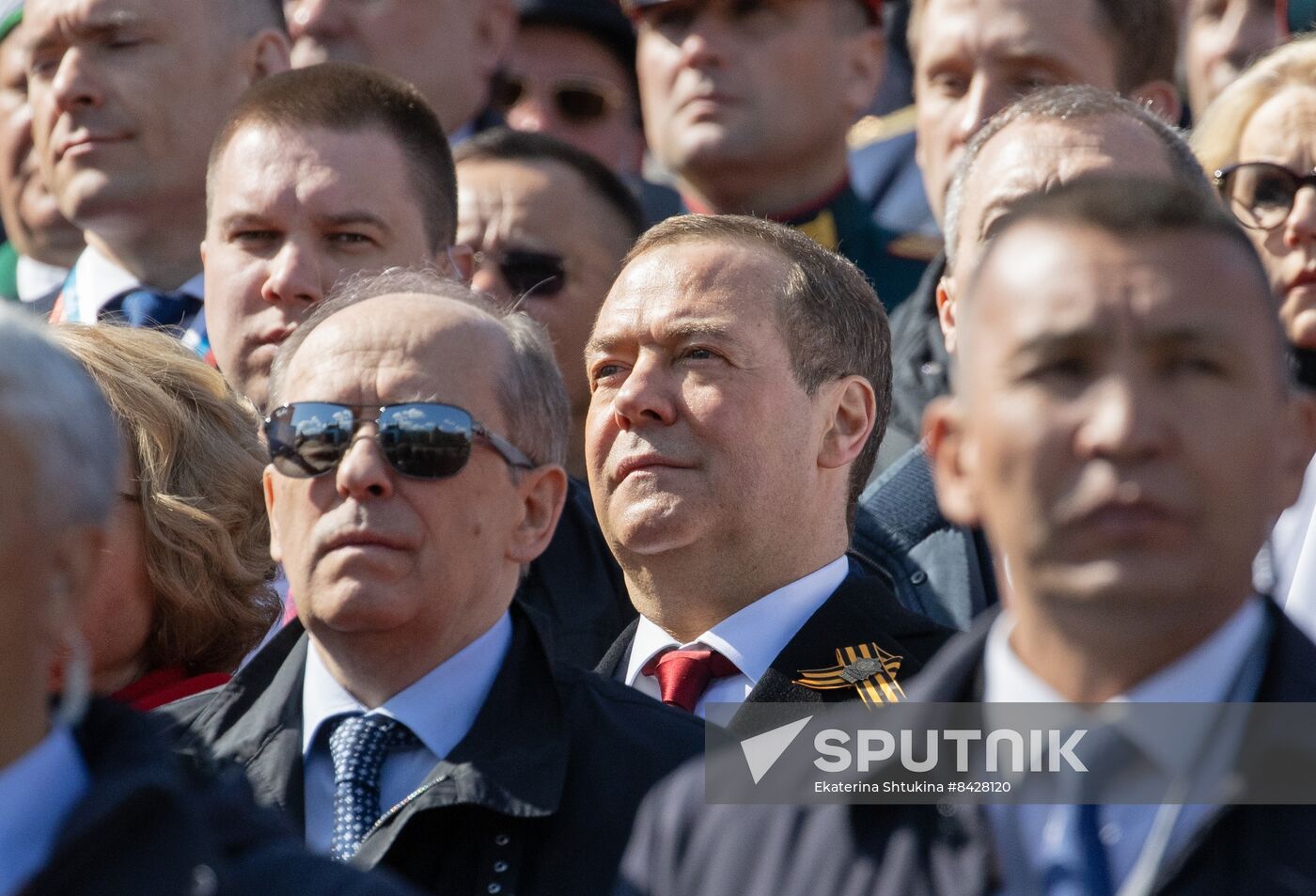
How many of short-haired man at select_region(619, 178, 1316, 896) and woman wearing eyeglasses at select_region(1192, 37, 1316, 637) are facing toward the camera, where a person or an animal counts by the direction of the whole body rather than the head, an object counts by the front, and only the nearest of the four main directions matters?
2

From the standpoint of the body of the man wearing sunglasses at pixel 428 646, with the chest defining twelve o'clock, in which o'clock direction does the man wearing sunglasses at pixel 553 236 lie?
the man wearing sunglasses at pixel 553 236 is roughly at 5 o'clock from the man wearing sunglasses at pixel 428 646.

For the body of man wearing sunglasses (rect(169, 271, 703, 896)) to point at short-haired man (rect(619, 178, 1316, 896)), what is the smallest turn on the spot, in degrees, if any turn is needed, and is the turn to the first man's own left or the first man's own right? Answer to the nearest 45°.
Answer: approximately 90° to the first man's own left

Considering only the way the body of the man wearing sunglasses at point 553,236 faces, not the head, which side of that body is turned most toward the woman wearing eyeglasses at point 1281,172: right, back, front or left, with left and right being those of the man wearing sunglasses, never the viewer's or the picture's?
left

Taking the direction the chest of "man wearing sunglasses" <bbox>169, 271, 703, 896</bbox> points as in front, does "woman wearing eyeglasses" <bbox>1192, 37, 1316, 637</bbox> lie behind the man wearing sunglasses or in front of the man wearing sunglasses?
behind

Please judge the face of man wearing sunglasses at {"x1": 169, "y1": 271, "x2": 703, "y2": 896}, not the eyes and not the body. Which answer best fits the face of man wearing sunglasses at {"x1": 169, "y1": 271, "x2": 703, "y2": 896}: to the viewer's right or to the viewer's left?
to the viewer's left

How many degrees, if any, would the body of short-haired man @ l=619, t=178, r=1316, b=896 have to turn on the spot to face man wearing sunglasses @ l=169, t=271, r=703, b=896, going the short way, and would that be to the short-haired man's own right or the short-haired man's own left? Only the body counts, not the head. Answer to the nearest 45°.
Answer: approximately 135° to the short-haired man's own right

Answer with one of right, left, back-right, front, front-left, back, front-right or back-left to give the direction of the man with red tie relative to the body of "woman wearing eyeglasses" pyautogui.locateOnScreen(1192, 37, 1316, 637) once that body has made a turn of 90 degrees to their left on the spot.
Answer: back-right
